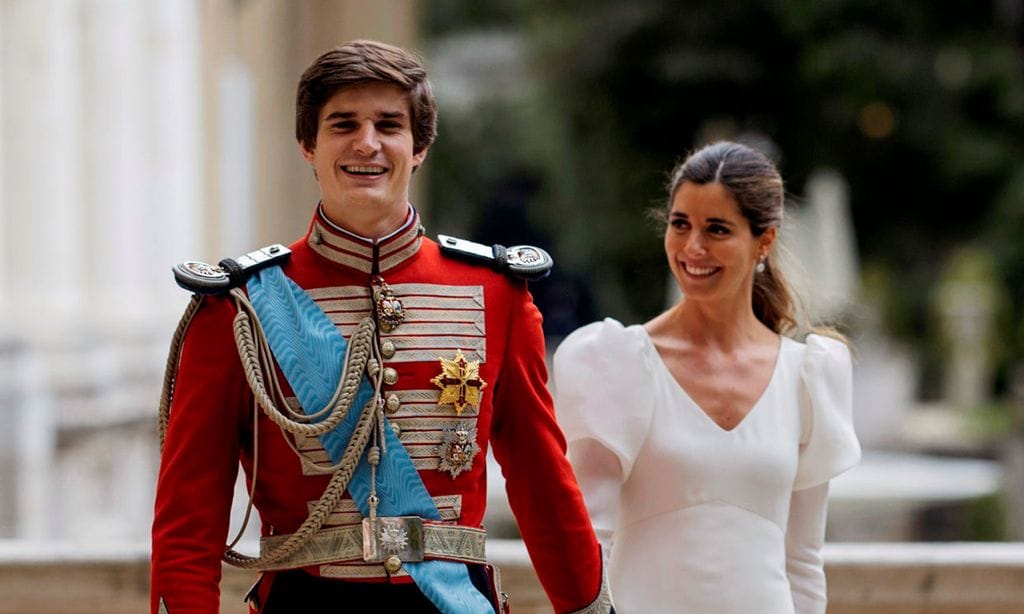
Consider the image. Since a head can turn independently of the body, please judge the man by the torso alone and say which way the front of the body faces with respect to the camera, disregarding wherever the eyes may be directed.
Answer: toward the camera

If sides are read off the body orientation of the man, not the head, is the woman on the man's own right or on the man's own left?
on the man's own left

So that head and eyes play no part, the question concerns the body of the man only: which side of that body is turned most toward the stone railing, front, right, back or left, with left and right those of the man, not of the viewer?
back

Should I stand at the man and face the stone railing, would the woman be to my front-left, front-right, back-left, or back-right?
front-right

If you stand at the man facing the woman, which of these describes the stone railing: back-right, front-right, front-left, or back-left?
front-left

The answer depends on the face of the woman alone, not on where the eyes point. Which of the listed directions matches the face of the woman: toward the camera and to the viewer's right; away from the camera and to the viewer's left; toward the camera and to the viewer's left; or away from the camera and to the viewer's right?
toward the camera and to the viewer's left

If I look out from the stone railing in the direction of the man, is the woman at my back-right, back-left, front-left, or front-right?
front-left

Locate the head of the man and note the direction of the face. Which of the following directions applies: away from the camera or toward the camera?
toward the camera
